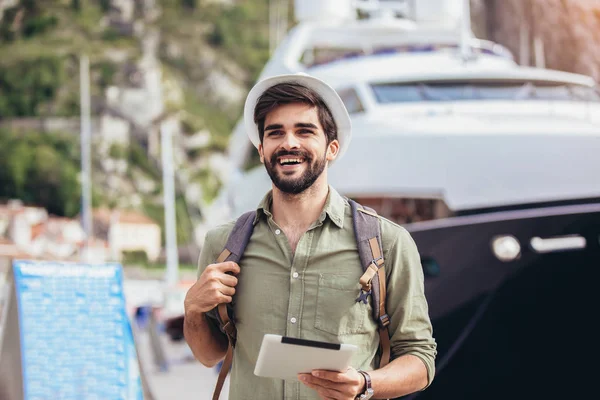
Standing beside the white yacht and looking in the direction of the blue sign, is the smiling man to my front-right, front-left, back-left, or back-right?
front-left

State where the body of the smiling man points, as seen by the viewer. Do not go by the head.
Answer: toward the camera

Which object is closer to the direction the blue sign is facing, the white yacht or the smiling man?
the smiling man

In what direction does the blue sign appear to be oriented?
toward the camera

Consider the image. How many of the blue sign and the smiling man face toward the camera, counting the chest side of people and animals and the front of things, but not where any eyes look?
2

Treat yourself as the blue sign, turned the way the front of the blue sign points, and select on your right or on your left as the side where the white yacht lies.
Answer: on your left

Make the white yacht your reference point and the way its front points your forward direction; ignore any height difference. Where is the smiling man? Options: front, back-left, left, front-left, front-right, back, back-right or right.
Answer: front-right

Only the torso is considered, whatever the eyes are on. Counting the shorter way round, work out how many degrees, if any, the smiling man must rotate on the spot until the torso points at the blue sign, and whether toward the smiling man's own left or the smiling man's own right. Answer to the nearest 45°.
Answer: approximately 135° to the smiling man's own right

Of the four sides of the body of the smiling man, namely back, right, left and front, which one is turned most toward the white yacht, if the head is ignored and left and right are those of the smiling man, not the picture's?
back
